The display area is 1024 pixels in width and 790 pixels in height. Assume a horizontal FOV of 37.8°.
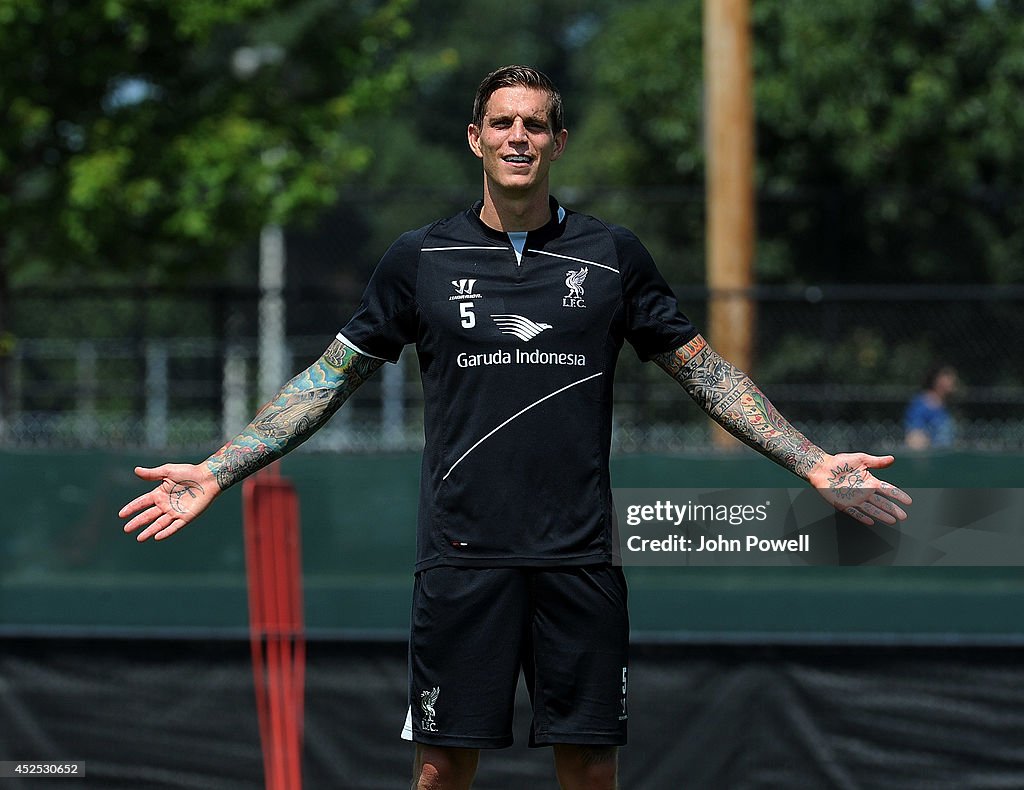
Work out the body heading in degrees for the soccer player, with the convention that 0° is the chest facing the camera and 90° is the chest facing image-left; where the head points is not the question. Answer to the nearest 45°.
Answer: approximately 0°

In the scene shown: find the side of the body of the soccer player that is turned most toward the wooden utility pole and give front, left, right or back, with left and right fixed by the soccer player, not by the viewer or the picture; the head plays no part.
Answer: back

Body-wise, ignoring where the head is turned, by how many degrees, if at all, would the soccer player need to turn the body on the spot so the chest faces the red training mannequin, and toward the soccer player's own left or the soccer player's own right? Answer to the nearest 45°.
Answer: approximately 180°

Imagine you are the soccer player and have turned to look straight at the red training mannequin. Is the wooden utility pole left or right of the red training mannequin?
right

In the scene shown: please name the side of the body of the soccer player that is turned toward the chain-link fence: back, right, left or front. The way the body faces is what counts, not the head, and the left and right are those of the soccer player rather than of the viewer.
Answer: back
